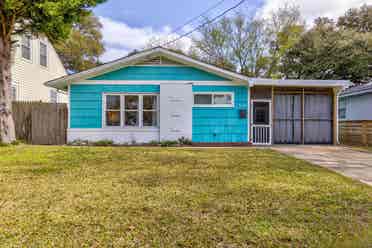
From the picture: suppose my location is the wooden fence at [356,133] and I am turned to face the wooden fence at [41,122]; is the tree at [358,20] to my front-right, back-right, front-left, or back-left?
back-right

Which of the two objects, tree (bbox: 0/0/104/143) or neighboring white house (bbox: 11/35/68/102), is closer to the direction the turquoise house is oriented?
the tree

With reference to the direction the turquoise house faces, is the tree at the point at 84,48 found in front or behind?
behind

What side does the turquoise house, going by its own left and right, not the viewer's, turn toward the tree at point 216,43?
back

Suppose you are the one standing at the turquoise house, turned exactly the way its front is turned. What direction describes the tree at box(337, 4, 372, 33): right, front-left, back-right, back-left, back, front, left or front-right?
back-left

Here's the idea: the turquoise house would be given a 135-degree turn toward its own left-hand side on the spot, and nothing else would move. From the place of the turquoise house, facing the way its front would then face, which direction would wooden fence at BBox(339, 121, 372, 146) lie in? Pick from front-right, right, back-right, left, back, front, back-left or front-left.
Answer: front-right

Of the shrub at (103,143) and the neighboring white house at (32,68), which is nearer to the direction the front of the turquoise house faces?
the shrub

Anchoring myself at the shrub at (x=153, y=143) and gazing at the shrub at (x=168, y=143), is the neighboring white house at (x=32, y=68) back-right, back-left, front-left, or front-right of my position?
back-left

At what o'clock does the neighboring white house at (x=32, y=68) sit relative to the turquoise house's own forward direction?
The neighboring white house is roughly at 4 o'clock from the turquoise house.

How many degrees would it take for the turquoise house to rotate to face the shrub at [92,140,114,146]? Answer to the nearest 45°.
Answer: approximately 90° to its right

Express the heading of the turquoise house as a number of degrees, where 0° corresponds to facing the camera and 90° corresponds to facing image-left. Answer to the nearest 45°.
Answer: approximately 0°

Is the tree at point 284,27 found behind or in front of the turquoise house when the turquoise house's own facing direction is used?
behind
